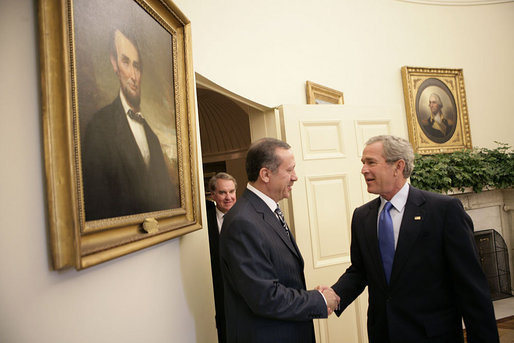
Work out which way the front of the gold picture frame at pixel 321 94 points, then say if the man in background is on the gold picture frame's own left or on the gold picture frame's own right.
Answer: on the gold picture frame's own right

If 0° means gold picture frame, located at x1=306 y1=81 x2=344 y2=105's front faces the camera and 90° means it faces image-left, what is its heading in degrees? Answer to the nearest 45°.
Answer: approximately 315°

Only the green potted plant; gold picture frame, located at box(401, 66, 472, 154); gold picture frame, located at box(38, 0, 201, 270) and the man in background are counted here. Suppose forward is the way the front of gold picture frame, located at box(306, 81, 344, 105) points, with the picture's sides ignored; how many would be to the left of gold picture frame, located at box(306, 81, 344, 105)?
2

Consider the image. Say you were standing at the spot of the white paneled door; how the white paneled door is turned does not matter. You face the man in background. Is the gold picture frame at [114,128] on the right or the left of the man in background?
left

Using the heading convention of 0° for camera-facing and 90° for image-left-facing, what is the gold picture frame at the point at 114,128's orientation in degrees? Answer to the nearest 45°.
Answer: approximately 315°

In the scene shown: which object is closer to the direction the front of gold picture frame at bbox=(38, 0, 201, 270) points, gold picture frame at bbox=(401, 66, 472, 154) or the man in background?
the gold picture frame

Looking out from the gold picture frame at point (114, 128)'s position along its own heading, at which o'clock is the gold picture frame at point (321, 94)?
the gold picture frame at point (321, 94) is roughly at 9 o'clock from the gold picture frame at point (114, 128).
